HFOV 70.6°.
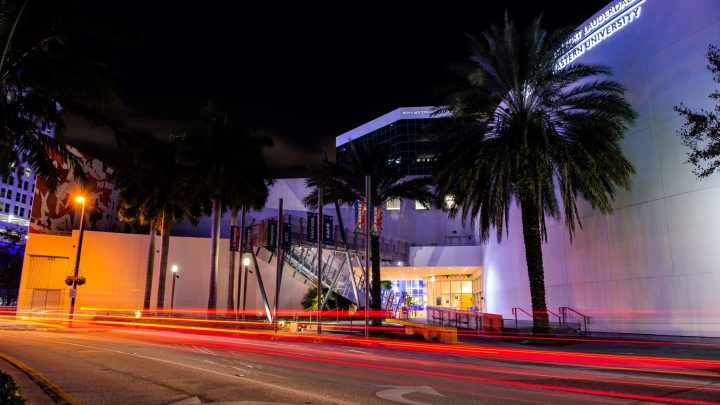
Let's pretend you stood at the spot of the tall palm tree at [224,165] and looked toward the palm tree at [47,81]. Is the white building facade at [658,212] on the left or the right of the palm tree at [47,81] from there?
left

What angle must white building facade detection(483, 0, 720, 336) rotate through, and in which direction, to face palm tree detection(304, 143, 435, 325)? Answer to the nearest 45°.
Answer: approximately 45° to its right

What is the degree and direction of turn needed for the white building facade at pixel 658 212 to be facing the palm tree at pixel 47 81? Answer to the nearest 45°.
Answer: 0° — it already faces it

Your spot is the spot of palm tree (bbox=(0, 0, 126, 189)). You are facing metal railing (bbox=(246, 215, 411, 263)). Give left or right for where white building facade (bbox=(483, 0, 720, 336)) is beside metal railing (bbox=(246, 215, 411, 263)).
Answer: right

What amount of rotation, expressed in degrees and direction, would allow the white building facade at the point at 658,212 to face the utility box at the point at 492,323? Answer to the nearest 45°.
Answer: approximately 45° to its right

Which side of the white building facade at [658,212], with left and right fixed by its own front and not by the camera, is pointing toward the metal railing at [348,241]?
right

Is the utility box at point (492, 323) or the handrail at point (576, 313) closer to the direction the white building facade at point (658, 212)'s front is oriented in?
the utility box

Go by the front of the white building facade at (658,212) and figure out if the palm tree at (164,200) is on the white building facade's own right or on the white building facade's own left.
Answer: on the white building facade's own right

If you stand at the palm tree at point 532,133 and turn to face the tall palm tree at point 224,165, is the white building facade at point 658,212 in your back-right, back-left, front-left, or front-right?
back-right

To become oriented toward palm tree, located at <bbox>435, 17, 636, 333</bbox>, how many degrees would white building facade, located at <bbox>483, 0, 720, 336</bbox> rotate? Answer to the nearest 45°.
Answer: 0° — it already faces it

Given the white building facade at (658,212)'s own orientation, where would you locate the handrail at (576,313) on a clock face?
The handrail is roughly at 3 o'clock from the white building facade.

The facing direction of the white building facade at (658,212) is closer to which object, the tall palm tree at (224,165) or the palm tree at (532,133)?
the palm tree

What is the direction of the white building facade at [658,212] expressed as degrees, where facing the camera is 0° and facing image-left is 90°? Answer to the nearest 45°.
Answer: approximately 45°
